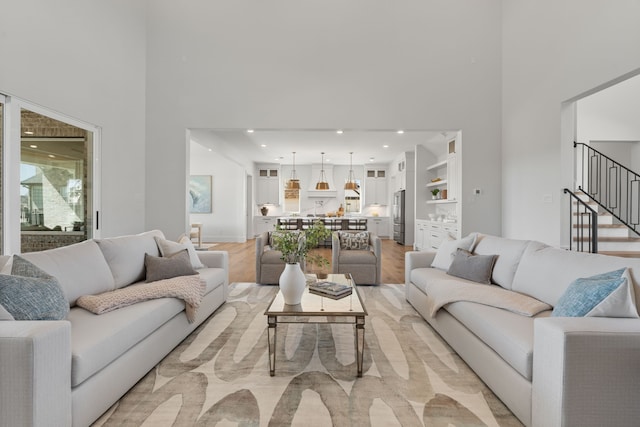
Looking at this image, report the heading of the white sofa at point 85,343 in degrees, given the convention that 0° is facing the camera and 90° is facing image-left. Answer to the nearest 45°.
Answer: approximately 315°

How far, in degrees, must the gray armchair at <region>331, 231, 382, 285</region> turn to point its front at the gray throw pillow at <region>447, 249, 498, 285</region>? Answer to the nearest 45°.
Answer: approximately 45° to its left

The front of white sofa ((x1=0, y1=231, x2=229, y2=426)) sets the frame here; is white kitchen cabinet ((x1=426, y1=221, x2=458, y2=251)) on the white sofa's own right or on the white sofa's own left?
on the white sofa's own left

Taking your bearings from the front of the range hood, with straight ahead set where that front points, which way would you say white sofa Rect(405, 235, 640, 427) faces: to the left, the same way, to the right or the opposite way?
to the right

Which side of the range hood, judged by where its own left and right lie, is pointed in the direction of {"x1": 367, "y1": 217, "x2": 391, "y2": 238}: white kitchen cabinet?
left

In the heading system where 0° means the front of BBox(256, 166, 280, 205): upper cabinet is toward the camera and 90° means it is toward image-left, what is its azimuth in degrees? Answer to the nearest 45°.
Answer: approximately 0°

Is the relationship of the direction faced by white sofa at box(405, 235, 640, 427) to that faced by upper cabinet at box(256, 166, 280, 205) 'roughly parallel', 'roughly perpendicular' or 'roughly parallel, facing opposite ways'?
roughly perpendicular

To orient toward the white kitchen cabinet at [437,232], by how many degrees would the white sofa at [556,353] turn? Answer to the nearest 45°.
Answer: approximately 135° to its right

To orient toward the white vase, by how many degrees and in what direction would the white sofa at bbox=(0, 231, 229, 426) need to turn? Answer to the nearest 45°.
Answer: approximately 45° to its left

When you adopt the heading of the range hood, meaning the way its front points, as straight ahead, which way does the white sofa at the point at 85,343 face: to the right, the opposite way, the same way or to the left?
to the left
